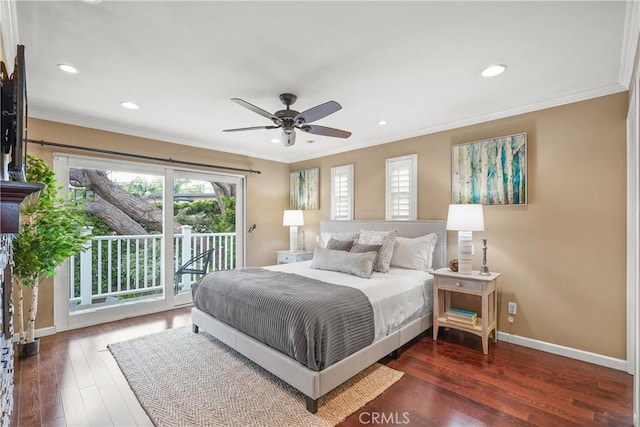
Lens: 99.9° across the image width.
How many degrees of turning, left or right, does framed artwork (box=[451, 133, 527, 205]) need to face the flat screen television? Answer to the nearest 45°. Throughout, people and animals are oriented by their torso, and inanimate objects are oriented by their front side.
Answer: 0° — it already faces it

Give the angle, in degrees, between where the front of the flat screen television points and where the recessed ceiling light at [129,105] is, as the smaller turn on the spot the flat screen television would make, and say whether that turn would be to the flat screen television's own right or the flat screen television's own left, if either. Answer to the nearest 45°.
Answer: approximately 45° to the flat screen television's own left

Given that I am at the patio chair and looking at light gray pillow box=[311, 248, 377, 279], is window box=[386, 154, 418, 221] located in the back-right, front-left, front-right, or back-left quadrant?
front-left

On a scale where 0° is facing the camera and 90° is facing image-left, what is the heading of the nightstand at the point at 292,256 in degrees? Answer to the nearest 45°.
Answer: approximately 45°

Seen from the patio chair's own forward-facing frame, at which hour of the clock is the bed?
The bed is roughly at 8 o'clock from the patio chair.

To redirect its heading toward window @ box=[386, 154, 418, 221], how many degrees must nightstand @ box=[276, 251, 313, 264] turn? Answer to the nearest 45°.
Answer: approximately 90° to its left

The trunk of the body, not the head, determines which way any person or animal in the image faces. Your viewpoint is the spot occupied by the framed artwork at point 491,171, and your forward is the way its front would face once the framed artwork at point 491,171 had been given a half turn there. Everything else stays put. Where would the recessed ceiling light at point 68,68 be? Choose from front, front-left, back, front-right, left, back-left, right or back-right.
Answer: back

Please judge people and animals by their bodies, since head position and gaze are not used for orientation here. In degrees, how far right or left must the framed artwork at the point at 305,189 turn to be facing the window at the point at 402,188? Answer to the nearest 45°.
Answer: approximately 90° to its left

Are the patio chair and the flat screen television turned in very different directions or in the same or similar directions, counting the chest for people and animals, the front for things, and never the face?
very different directions

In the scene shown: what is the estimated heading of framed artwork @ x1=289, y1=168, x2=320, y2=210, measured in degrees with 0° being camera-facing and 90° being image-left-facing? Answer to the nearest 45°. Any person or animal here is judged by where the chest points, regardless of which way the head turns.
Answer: approximately 45°

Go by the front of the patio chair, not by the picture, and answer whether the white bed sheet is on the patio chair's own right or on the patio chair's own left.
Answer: on the patio chair's own left

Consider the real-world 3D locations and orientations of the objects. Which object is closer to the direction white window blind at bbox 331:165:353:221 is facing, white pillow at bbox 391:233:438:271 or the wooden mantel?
the wooden mantel

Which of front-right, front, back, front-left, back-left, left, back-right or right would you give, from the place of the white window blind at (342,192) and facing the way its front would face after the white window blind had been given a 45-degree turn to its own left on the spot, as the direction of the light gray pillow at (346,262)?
front

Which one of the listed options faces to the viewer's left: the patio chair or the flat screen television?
the patio chair
